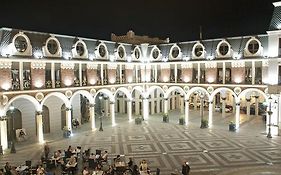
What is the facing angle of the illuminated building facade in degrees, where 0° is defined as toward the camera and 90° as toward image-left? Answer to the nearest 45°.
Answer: approximately 0°
